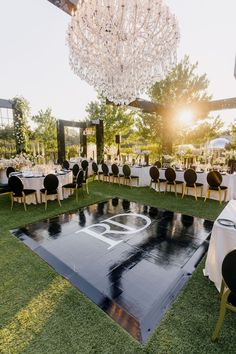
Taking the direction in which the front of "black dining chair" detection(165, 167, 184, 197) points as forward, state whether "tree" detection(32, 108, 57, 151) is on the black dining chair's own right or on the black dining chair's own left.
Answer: on the black dining chair's own left

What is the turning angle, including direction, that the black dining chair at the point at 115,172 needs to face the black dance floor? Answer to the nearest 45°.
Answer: approximately 135° to its right

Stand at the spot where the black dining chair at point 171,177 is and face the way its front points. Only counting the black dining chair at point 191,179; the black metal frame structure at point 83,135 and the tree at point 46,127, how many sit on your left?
2

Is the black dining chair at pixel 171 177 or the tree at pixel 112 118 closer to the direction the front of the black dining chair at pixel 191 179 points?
the tree

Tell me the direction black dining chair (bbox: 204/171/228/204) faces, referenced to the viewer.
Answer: facing away from the viewer and to the right of the viewer

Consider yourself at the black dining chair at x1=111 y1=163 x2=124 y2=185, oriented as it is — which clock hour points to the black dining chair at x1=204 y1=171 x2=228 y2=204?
the black dining chair at x1=204 y1=171 x2=228 y2=204 is roughly at 3 o'clock from the black dining chair at x1=111 y1=163 x2=124 y2=185.

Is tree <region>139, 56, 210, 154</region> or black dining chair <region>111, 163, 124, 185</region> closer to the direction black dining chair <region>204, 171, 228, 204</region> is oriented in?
the tree

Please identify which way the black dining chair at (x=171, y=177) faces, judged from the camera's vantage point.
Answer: facing away from the viewer and to the right of the viewer

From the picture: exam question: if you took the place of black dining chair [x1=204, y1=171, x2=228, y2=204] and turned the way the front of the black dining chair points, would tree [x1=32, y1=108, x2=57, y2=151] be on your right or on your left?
on your left

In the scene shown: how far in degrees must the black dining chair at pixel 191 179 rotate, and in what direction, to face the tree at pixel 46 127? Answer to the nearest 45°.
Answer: approximately 90° to its left

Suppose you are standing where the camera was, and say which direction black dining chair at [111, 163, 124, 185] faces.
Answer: facing away from the viewer and to the right of the viewer

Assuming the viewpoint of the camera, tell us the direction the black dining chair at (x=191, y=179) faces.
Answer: facing away from the viewer and to the right of the viewer
